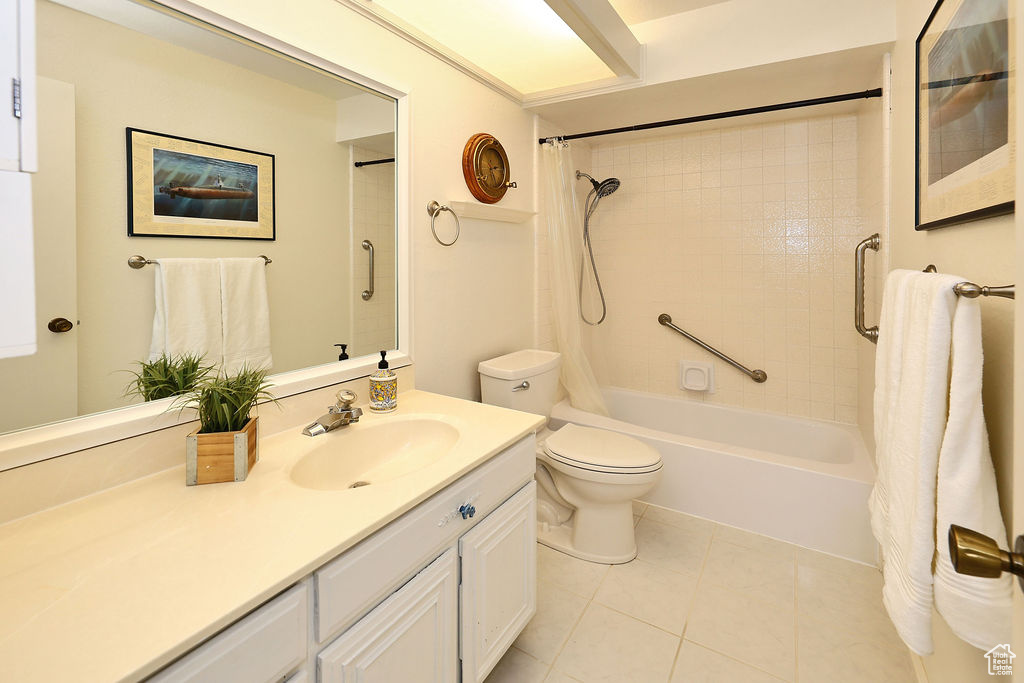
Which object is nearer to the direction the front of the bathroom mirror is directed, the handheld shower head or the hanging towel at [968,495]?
the hanging towel

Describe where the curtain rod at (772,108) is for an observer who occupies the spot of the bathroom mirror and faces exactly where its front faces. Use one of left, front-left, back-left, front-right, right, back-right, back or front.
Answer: front-left

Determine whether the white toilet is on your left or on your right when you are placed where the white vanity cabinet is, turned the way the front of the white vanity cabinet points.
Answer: on your left

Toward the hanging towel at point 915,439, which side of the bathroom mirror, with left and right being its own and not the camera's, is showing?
front

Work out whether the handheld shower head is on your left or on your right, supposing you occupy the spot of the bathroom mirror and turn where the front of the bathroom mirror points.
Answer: on your left

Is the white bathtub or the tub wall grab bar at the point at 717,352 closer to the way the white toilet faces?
the white bathtub

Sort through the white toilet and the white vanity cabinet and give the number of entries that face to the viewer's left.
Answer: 0

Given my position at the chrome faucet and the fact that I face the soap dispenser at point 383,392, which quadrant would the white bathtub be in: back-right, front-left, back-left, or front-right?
front-right

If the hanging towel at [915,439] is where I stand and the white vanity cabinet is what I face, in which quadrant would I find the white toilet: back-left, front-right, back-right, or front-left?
front-right

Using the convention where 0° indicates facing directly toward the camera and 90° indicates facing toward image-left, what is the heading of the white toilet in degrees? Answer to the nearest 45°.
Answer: approximately 315°

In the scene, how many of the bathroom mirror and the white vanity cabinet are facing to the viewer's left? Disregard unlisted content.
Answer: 0

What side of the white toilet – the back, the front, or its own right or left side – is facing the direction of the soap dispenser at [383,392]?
right

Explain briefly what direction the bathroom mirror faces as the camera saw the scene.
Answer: facing the viewer and to the right of the viewer

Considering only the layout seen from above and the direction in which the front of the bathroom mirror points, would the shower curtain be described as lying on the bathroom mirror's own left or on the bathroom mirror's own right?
on the bathroom mirror's own left

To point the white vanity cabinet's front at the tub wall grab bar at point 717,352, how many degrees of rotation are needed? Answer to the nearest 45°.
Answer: approximately 90° to its left

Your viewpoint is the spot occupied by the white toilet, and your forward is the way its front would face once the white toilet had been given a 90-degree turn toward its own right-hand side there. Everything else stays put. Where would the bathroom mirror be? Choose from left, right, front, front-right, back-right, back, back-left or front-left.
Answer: front

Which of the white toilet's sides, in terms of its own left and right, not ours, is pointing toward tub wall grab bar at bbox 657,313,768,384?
left

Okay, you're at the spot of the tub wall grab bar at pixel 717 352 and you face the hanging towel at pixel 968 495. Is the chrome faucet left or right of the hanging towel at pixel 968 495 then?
right
